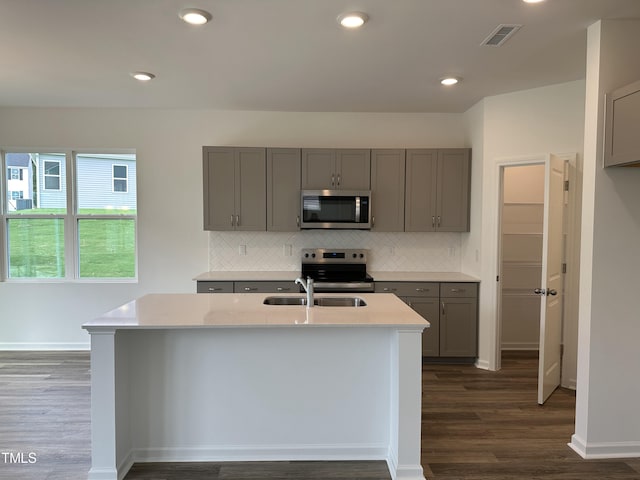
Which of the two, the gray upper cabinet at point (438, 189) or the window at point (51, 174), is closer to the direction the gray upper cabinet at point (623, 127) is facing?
the window

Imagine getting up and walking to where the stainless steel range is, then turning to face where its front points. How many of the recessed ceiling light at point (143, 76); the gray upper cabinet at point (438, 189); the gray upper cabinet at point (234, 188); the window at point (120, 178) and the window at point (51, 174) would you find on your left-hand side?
1

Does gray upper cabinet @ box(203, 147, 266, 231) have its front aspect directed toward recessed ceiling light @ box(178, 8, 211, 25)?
yes

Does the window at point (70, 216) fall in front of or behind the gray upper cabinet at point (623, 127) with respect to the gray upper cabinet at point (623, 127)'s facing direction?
in front

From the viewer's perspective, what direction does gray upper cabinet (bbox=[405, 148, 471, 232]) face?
toward the camera

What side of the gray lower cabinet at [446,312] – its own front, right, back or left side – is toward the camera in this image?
front

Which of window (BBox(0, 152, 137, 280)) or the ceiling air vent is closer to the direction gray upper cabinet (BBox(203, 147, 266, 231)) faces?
the ceiling air vent

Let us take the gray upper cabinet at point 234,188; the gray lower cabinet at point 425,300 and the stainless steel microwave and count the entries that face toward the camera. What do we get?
3

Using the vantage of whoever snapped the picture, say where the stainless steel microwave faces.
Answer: facing the viewer

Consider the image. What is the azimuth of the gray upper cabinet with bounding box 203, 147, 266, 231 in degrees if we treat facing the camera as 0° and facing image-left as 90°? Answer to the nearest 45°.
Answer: approximately 0°

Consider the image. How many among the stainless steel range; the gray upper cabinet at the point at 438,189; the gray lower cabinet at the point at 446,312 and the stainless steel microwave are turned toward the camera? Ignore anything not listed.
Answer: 4

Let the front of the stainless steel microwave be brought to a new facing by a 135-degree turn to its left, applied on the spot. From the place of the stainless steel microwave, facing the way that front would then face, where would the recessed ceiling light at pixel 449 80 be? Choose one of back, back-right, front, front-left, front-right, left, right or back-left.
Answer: right

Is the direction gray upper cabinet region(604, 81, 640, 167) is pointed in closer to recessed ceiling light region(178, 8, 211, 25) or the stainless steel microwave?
the recessed ceiling light

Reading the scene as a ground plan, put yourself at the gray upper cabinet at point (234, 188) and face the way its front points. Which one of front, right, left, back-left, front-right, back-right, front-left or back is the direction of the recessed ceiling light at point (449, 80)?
front-left

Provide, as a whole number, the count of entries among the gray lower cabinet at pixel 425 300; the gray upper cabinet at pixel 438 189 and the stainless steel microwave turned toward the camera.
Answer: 3

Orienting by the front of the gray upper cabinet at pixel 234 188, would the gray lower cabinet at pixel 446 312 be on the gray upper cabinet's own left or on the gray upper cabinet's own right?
on the gray upper cabinet's own left
